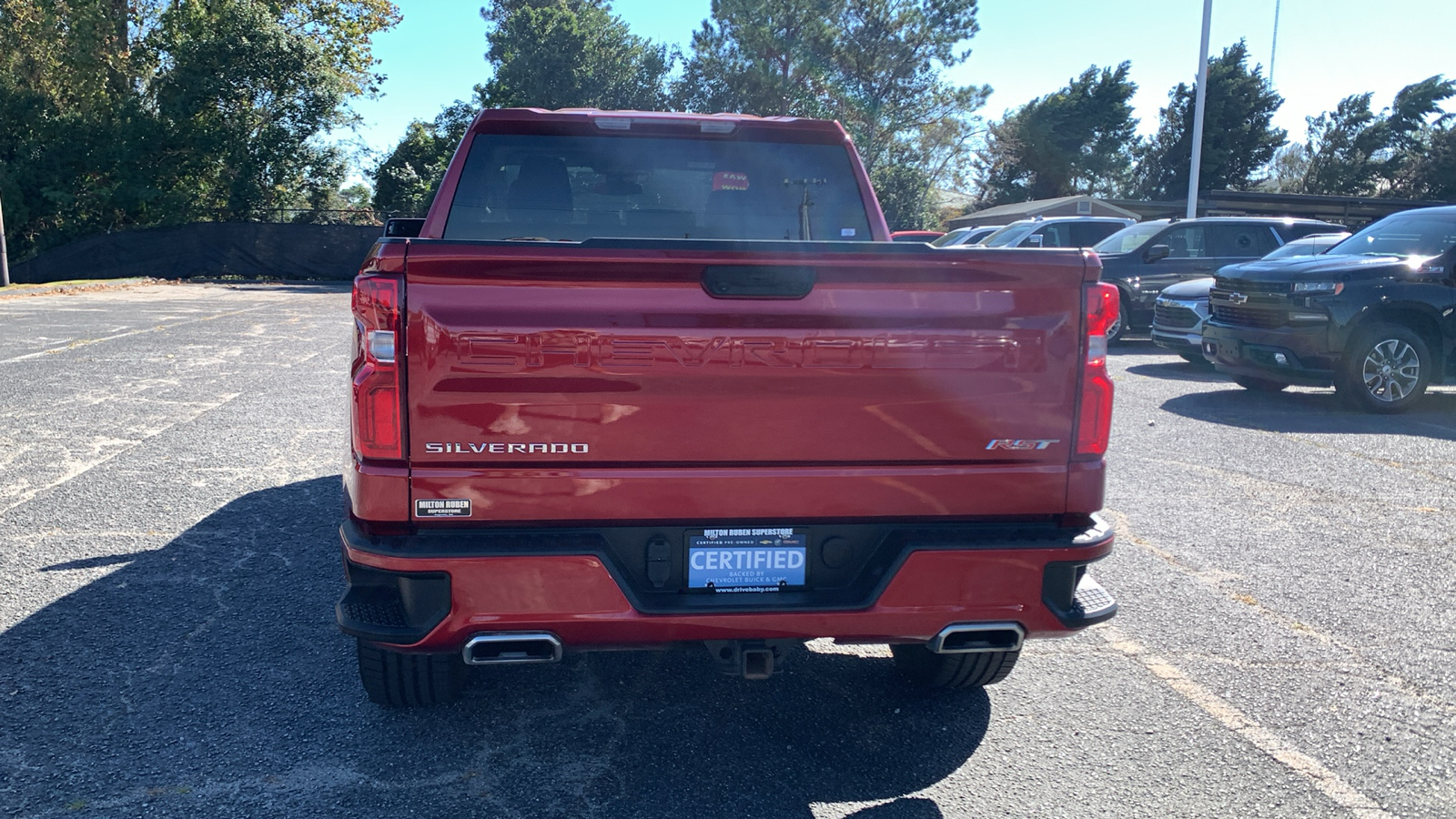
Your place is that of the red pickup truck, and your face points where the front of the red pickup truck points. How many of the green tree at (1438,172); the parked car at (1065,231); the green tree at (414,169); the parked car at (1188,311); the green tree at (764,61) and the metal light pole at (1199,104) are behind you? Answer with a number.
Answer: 0

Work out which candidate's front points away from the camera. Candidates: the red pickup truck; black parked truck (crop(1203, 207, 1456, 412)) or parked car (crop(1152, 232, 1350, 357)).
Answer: the red pickup truck

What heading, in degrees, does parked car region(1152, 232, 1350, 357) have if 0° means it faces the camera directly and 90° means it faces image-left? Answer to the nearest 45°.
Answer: approximately 45°

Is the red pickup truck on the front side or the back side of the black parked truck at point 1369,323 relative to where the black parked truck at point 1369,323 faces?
on the front side

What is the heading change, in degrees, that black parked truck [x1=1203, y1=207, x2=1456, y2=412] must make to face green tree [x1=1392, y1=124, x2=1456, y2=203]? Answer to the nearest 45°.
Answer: approximately 135° to its right

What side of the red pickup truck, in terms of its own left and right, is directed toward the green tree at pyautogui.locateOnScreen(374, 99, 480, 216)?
front

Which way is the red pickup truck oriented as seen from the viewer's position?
away from the camera

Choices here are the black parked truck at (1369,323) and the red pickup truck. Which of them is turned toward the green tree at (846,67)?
the red pickup truck

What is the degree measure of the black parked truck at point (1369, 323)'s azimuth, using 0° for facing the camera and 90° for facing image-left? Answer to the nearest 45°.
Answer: approximately 45°

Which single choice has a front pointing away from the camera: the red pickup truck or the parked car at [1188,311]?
the red pickup truck

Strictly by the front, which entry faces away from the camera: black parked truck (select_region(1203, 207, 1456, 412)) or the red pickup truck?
the red pickup truck

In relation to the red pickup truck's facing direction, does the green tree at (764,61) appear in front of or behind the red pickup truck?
in front

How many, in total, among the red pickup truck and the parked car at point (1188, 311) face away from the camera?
1

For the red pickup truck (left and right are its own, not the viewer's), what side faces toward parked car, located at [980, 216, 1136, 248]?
front

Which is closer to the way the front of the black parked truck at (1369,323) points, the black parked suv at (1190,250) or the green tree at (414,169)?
the green tree

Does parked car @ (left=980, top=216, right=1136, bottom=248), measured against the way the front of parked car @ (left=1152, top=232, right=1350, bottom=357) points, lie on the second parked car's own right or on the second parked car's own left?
on the second parked car's own right

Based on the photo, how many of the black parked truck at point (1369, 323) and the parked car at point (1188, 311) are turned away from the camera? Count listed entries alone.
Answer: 0

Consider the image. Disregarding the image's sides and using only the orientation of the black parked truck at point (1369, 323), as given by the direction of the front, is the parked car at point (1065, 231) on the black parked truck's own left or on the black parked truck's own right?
on the black parked truck's own right

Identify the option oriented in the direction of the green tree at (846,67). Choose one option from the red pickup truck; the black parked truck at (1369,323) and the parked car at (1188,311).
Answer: the red pickup truck

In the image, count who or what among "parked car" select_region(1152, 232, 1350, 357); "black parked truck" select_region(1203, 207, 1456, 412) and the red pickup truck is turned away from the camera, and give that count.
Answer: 1

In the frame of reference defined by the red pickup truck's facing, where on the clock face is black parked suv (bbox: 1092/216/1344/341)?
The black parked suv is roughly at 1 o'clock from the red pickup truck.

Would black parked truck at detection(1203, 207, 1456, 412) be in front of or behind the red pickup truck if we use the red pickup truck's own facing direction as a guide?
in front

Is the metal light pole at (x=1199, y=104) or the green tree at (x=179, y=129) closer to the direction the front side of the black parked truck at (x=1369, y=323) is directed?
the green tree
